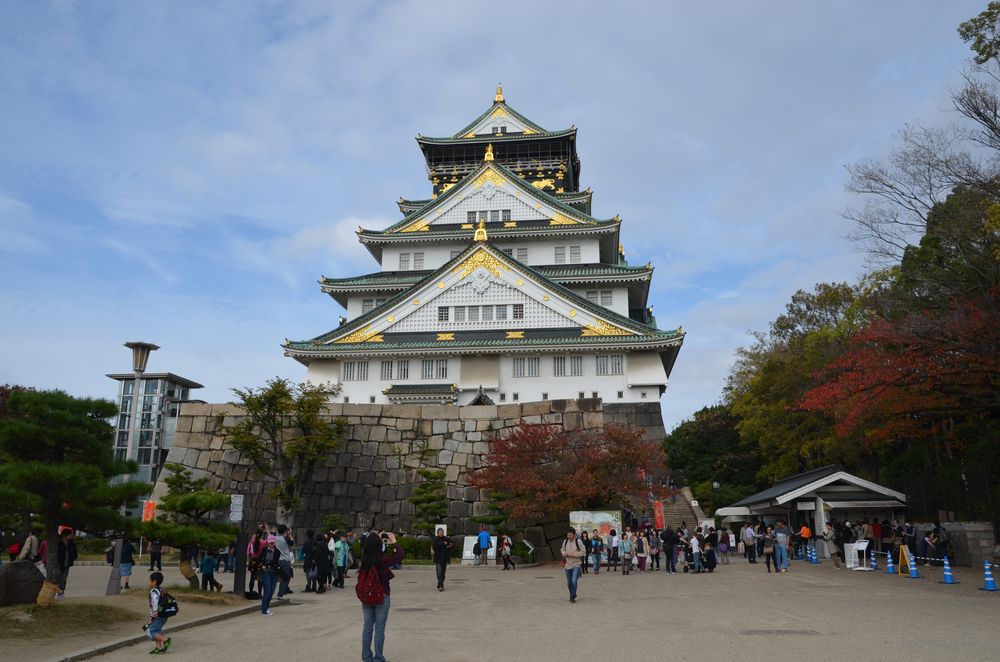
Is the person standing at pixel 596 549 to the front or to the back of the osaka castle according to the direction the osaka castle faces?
to the front

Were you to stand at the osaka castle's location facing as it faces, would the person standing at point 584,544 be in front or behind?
in front

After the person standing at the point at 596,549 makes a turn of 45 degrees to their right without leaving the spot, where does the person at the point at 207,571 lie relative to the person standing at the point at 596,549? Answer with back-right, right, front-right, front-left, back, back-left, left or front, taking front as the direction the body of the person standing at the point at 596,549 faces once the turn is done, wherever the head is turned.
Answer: front

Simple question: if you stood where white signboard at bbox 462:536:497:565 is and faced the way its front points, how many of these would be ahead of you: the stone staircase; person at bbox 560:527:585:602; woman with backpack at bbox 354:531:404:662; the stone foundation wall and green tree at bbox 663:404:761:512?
2

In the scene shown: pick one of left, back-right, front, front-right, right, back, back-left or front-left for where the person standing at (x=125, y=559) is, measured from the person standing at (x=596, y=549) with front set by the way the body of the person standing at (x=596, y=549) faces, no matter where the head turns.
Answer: front-right

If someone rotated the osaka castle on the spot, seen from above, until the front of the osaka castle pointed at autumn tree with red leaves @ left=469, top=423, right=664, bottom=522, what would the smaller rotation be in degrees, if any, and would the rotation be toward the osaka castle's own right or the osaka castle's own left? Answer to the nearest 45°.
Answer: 0° — it already faces it

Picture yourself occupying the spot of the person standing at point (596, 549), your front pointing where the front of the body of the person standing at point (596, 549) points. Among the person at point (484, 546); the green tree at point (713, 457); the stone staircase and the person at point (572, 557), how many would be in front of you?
1

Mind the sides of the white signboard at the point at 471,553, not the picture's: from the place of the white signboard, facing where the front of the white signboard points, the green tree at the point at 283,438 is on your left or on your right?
on your right

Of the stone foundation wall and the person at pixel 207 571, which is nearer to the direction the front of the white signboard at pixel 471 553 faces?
the person

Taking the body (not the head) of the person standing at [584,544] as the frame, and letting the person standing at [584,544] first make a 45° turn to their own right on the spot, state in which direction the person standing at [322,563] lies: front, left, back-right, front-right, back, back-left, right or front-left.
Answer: front

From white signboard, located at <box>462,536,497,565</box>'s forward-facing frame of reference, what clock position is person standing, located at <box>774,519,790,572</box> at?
The person standing is roughly at 10 o'clock from the white signboard.

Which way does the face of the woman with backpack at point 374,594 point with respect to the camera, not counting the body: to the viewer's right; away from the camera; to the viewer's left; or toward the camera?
away from the camera
